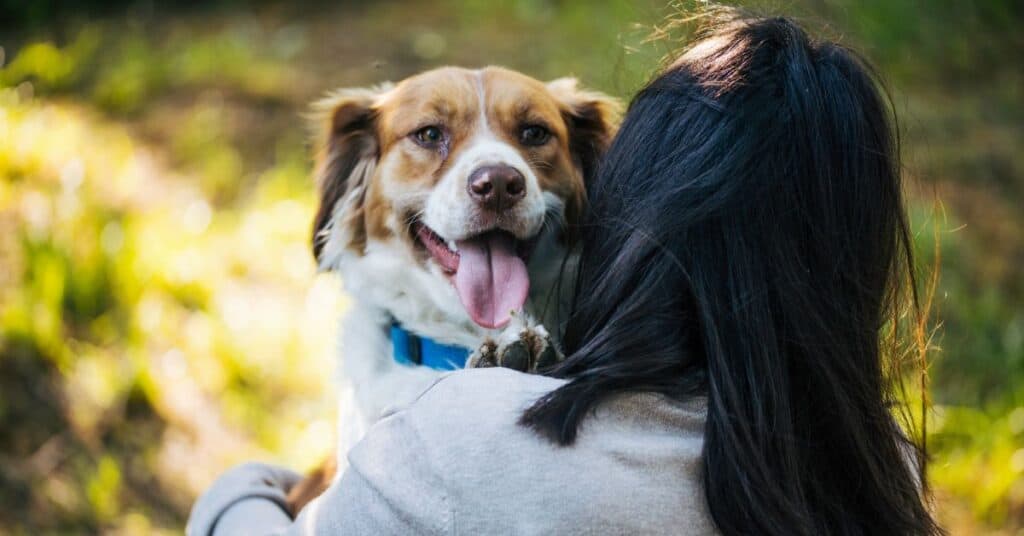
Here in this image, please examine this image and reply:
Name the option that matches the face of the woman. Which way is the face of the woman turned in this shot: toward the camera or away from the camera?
away from the camera

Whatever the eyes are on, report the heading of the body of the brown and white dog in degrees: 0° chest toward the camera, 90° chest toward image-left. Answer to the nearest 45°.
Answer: approximately 0°

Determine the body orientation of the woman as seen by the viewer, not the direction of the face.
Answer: away from the camera
